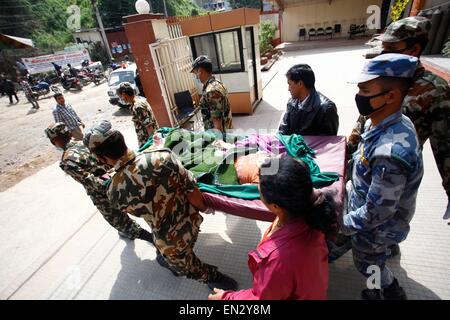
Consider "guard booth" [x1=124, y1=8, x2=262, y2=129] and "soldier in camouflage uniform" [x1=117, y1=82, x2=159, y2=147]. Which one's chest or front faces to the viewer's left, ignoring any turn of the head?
the soldier in camouflage uniform

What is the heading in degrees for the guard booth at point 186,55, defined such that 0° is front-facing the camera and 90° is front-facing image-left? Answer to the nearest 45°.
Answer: approximately 0°

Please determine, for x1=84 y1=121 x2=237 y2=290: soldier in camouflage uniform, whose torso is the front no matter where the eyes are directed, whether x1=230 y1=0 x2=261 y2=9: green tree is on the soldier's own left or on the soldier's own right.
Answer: on the soldier's own right

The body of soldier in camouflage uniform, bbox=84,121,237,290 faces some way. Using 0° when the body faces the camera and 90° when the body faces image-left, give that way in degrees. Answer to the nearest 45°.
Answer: approximately 135°

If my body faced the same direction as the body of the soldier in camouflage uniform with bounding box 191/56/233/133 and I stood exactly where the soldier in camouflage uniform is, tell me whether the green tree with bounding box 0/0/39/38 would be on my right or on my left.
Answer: on my right

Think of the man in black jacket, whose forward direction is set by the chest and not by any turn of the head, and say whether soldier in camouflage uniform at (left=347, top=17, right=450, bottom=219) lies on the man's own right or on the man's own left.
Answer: on the man's own left

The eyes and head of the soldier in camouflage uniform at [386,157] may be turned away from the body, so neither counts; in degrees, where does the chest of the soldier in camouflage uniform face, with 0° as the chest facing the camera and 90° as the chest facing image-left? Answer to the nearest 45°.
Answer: approximately 90°

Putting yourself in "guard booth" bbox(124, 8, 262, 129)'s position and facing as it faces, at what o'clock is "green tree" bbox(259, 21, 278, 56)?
The green tree is roughly at 7 o'clock from the guard booth.

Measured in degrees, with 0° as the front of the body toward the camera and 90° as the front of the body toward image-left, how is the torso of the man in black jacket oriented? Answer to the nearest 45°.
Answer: approximately 45°

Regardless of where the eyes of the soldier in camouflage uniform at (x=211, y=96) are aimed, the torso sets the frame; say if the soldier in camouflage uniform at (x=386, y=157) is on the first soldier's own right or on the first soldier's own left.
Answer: on the first soldier's own left
